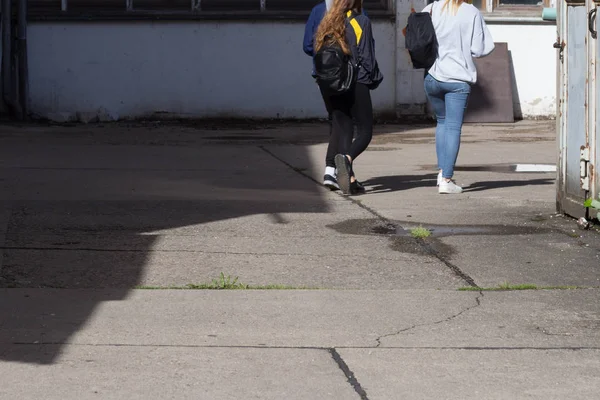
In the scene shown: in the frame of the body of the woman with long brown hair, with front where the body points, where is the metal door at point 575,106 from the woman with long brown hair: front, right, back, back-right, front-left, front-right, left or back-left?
right

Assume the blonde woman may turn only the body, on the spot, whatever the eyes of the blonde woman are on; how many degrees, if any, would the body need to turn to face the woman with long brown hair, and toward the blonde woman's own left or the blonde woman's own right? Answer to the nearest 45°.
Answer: approximately 135° to the blonde woman's own left

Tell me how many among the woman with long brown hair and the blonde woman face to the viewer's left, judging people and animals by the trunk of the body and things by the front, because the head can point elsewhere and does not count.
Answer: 0

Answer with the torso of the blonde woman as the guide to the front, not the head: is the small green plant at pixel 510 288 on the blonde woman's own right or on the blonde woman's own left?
on the blonde woman's own right

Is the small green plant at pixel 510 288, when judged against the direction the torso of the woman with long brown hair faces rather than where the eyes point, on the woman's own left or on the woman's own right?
on the woman's own right

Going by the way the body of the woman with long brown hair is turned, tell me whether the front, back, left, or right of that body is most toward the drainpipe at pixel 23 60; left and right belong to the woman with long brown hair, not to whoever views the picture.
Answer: left

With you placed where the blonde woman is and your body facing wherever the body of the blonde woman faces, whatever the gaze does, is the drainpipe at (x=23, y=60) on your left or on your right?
on your left

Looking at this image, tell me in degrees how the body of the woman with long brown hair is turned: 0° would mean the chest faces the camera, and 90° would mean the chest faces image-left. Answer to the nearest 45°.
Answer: approximately 225°

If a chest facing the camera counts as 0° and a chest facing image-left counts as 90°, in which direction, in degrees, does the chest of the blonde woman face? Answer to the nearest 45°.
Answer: approximately 225°

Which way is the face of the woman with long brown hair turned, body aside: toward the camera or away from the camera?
away from the camera

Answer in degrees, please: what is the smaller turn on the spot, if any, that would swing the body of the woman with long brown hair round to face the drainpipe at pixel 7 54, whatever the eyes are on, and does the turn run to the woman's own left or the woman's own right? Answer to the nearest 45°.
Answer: approximately 90° to the woman's own left
